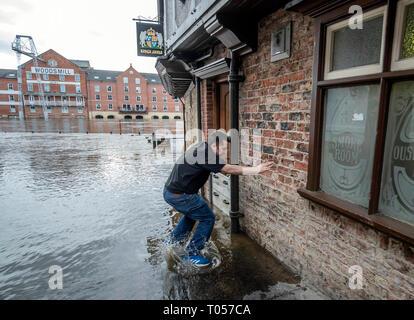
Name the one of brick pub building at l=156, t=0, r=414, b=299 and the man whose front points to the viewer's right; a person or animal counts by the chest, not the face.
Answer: the man

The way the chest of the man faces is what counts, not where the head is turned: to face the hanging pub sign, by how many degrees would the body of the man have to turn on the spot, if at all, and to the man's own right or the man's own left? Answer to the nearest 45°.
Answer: approximately 90° to the man's own left

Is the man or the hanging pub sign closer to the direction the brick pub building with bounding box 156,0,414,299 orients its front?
the man

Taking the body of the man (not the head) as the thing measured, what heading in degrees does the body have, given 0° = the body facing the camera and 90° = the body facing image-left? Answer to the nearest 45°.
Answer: approximately 270°

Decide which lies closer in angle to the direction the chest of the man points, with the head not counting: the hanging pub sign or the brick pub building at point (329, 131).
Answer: the brick pub building

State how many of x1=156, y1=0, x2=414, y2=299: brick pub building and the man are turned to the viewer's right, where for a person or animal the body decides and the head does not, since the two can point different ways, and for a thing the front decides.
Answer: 1

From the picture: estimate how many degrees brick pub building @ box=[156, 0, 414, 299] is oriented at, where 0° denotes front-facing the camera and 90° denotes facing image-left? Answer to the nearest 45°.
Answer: approximately 45°
